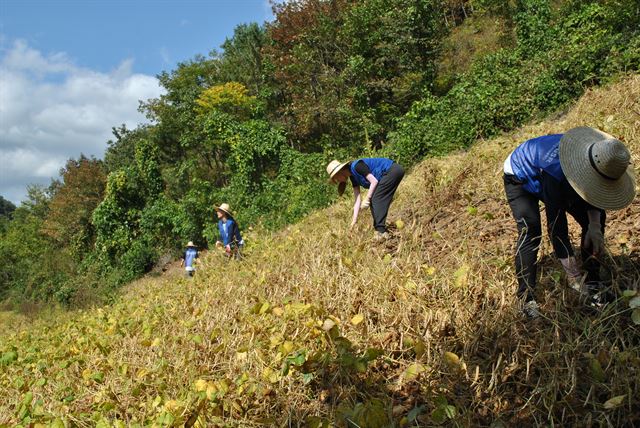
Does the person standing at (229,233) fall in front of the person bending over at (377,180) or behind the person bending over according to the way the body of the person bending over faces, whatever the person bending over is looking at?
in front

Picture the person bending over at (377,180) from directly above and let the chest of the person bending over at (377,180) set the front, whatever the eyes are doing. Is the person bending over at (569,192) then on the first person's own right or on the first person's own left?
on the first person's own left

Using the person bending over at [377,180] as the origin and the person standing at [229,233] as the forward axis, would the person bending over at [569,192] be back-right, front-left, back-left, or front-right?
back-left

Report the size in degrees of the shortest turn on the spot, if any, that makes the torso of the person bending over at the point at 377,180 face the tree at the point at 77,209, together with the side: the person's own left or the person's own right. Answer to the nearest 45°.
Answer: approximately 45° to the person's own right

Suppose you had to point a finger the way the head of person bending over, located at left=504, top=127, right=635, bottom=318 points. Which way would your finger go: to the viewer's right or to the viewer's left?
to the viewer's right

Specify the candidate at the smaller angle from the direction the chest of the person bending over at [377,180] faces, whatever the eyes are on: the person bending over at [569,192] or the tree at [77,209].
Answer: the tree

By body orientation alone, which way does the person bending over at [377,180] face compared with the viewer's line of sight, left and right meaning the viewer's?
facing to the left of the viewer

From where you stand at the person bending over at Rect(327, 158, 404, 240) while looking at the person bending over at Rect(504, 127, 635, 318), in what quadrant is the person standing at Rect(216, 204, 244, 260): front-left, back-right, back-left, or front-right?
back-right
